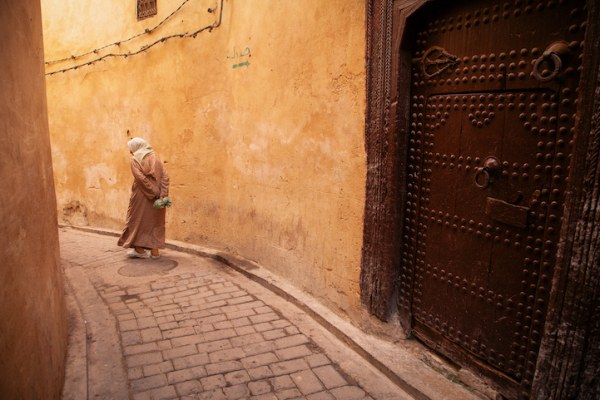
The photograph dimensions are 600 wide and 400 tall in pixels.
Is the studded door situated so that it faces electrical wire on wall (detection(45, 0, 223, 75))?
no

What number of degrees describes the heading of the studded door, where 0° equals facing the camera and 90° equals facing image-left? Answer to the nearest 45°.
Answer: approximately 45°

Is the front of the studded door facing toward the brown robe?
no
